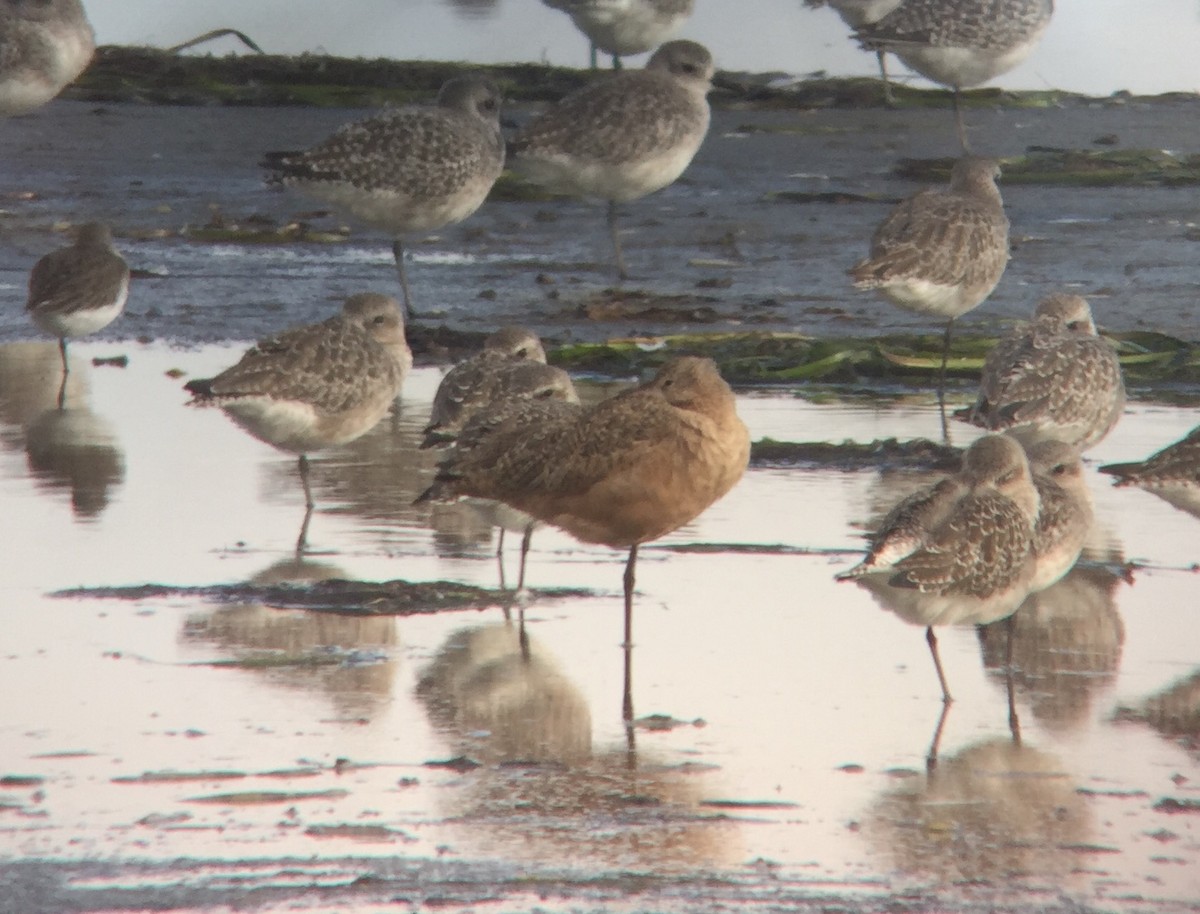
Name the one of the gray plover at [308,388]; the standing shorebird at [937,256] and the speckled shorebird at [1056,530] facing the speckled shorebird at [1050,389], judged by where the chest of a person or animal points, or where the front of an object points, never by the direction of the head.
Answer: the gray plover

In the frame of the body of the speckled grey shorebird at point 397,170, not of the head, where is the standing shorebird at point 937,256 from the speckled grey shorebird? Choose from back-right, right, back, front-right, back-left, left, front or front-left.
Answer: front-right

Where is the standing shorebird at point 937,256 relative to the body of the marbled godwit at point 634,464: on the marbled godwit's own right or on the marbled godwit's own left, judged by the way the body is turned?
on the marbled godwit's own left

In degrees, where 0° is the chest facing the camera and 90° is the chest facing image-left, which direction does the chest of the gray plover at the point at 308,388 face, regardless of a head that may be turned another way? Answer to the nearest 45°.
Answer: approximately 270°

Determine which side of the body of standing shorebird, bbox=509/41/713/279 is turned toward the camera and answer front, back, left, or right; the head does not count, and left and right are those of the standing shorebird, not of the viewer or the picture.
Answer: right

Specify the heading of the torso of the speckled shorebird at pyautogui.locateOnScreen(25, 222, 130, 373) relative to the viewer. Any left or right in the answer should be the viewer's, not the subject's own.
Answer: facing away from the viewer and to the right of the viewer

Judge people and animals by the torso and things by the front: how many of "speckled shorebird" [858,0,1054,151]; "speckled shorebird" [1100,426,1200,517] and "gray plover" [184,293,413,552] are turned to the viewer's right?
3

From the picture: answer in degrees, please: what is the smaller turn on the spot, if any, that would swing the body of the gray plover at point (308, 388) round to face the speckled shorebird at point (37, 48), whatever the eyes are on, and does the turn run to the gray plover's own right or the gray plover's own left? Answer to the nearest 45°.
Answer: approximately 90° to the gray plover's own left

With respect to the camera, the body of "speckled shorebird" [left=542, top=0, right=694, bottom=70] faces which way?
to the viewer's right

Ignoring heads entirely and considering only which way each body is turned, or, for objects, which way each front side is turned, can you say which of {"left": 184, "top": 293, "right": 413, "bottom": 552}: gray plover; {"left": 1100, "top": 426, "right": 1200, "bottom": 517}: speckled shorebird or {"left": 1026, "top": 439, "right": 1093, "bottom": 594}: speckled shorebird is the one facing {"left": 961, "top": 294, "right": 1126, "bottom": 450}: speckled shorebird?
the gray plover

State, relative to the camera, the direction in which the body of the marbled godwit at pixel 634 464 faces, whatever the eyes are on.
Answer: to the viewer's right

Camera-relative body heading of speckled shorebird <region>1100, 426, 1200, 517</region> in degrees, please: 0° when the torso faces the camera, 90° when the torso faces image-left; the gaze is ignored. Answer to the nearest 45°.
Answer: approximately 270°

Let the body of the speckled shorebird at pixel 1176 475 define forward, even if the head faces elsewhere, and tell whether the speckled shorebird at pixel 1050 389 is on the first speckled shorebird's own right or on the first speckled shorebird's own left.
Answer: on the first speckled shorebird's own left

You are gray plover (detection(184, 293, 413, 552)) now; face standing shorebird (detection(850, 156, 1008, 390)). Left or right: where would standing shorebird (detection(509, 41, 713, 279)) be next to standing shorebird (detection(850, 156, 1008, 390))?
left

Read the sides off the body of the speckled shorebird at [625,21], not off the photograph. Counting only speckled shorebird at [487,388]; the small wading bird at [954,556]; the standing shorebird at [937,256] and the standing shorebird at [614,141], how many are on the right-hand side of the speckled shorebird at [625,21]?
4
